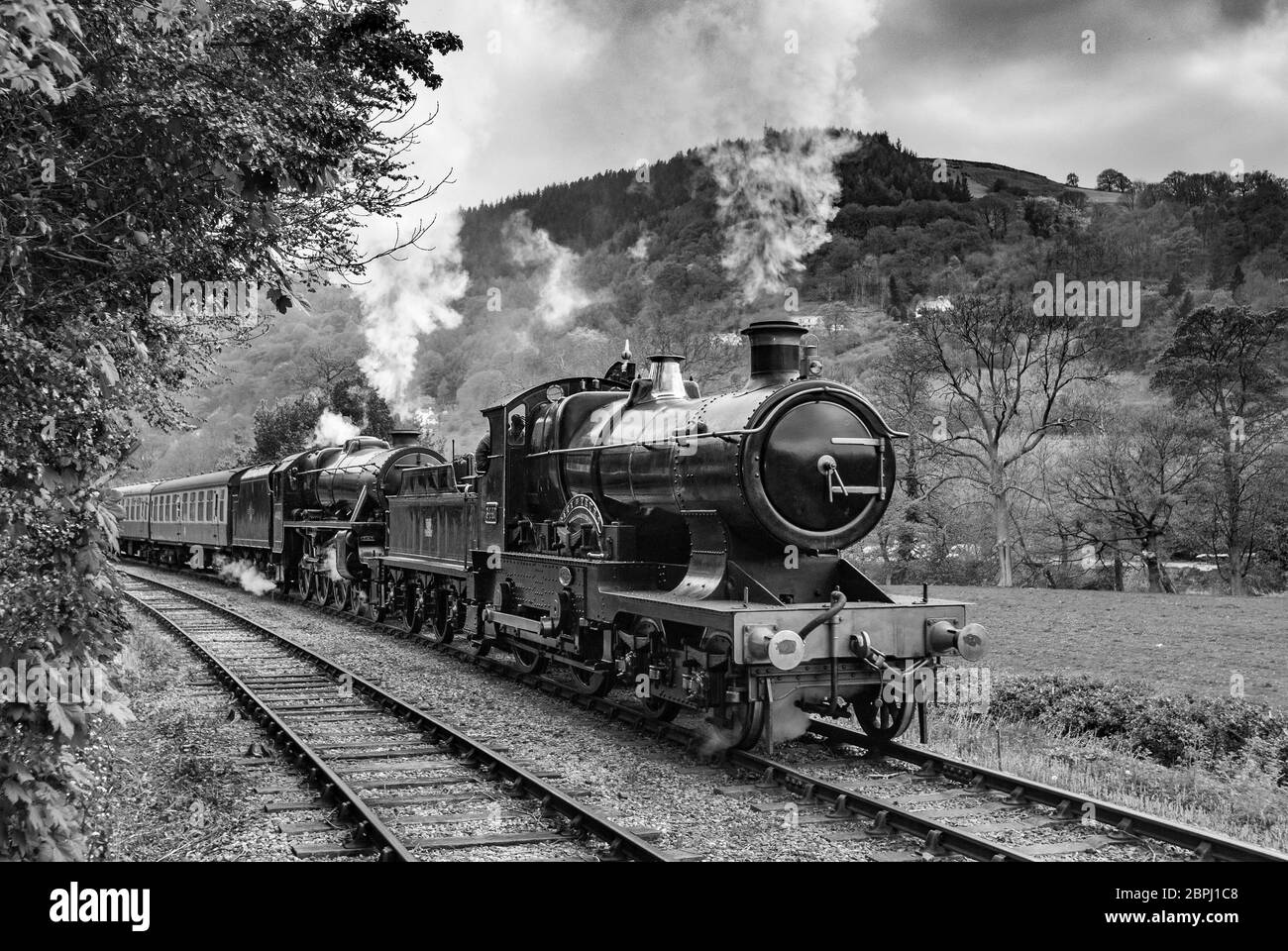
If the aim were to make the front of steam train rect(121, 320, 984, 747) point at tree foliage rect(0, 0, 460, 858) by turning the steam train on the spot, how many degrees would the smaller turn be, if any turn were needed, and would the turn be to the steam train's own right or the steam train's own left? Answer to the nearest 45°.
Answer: approximately 90° to the steam train's own right

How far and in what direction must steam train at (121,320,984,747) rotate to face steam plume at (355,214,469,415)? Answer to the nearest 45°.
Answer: approximately 135° to its left

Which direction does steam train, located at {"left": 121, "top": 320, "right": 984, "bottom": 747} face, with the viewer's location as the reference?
facing the viewer and to the right of the viewer

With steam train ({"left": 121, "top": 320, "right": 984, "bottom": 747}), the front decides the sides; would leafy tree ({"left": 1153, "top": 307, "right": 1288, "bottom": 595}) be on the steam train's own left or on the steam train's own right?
on the steam train's own left

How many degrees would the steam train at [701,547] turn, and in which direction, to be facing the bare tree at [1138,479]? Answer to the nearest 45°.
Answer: approximately 90° to its left
